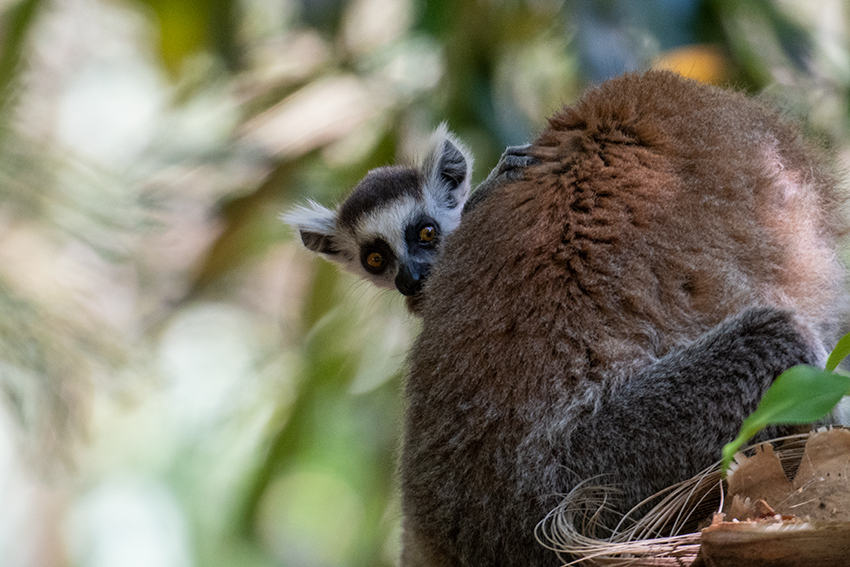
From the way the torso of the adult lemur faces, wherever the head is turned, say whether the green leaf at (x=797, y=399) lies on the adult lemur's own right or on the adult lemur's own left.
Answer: on the adult lemur's own right

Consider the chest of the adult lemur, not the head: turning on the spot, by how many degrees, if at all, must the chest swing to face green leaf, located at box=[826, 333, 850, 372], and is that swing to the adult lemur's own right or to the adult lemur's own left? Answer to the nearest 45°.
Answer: approximately 45° to the adult lemur's own right

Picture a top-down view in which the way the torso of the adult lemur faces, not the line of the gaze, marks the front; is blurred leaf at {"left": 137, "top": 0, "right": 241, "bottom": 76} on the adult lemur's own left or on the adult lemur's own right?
on the adult lemur's own left
